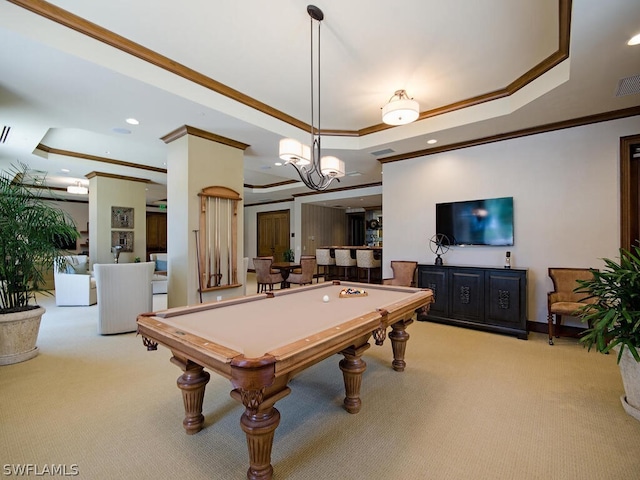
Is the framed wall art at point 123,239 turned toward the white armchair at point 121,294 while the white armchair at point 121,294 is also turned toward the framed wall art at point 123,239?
yes

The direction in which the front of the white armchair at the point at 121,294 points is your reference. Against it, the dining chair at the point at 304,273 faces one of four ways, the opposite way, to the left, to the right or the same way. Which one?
to the left

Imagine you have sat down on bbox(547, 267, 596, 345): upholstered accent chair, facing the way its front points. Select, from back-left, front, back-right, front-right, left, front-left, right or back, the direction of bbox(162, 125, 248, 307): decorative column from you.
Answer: front-right

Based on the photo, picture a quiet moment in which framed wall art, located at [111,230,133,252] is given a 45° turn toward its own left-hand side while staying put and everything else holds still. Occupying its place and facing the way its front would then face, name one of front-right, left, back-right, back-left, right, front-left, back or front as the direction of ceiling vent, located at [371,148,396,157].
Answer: front

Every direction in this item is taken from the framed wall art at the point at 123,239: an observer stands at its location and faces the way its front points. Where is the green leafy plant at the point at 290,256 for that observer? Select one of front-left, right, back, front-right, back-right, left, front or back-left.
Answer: left

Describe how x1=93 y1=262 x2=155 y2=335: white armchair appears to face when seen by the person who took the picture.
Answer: facing away from the viewer

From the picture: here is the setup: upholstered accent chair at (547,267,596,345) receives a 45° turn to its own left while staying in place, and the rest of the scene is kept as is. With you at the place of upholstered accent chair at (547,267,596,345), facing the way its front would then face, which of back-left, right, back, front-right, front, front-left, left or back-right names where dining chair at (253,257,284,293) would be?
back-right

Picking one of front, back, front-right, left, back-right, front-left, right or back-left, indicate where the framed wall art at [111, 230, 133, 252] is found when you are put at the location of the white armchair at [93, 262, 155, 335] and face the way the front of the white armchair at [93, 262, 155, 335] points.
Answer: front

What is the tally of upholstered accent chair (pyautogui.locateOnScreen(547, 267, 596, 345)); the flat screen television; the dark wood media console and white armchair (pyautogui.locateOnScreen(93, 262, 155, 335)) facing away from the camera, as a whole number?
1

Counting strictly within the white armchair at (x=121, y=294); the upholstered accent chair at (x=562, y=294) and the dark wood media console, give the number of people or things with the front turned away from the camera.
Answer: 1

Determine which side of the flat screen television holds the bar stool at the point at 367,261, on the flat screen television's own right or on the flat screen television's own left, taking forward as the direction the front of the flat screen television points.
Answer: on the flat screen television's own right

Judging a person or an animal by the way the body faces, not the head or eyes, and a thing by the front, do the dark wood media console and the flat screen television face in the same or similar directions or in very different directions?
same or similar directions

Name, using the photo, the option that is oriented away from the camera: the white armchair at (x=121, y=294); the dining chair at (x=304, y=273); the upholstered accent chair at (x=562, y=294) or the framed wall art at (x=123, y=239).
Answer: the white armchair

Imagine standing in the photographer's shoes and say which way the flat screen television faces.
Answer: facing the viewer and to the left of the viewer

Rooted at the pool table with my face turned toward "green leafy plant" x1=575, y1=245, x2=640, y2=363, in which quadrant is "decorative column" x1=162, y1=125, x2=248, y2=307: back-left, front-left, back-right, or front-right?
back-left

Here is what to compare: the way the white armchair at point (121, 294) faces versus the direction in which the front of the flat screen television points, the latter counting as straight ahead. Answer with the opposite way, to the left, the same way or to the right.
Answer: to the right

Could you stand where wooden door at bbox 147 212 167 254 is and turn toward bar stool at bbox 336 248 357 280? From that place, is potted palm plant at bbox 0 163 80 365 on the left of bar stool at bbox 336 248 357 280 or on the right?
right

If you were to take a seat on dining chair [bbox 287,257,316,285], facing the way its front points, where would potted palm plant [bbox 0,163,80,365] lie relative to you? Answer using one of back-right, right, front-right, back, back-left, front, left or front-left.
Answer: left

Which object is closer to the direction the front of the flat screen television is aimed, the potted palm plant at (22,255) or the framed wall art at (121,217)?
the potted palm plant
